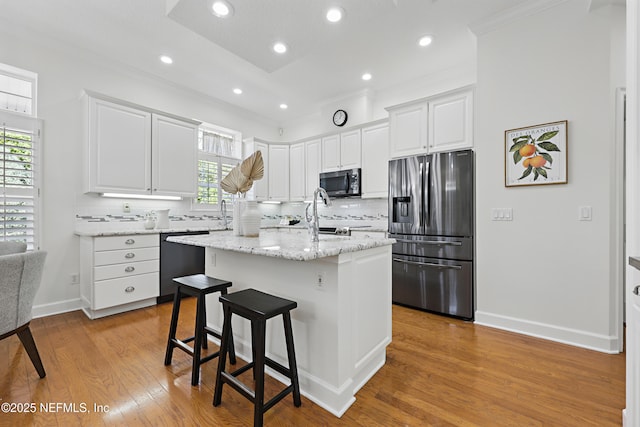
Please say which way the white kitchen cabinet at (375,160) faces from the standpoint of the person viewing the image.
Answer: facing the viewer and to the left of the viewer

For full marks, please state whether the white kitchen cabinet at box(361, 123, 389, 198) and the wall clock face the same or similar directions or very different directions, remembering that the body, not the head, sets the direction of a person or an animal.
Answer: same or similar directions

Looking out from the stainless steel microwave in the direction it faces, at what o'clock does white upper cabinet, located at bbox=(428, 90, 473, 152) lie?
The white upper cabinet is roughly at 9 o'clock from the stainless steel microwave.

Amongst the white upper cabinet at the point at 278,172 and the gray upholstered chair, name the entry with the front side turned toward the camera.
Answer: the white upper cabinet

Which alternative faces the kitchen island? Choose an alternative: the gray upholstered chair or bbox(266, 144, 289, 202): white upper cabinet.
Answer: the white upper cabinet

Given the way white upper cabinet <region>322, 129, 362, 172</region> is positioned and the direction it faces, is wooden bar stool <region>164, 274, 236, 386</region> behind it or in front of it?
in front

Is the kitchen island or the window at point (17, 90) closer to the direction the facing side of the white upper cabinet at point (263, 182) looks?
the kitchen island

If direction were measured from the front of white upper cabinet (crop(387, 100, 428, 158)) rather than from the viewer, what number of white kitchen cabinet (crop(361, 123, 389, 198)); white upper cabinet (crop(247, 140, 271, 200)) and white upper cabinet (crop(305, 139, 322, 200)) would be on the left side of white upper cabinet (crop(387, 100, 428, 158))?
0

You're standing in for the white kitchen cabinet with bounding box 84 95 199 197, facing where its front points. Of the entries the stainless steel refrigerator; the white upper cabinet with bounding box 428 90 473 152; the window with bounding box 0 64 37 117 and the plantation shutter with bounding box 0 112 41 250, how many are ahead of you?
2

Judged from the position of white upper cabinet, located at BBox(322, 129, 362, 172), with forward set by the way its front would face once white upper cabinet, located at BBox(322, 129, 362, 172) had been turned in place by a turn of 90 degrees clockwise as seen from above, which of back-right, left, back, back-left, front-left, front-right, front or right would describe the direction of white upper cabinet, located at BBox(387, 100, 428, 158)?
back

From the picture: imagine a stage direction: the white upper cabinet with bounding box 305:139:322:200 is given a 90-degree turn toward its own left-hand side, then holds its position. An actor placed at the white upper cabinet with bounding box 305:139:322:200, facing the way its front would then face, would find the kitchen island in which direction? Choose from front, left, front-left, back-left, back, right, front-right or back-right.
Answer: front-right

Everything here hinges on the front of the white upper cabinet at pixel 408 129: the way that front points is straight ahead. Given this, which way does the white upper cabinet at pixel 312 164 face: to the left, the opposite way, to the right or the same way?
the same way

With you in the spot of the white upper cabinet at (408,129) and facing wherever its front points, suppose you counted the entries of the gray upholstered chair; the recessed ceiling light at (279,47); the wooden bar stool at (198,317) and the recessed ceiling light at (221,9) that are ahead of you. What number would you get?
4

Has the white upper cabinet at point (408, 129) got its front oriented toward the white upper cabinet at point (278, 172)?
no

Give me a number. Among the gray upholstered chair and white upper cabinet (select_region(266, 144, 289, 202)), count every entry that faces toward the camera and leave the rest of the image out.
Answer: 1
